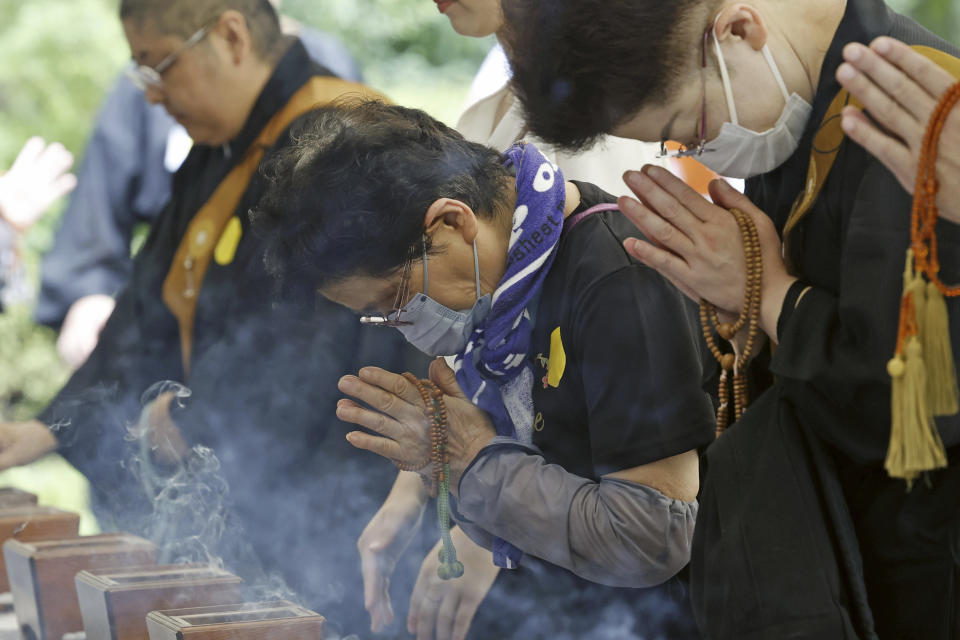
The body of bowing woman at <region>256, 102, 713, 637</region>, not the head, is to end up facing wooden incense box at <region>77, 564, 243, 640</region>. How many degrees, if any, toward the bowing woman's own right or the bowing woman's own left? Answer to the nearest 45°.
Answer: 0° — they already face it

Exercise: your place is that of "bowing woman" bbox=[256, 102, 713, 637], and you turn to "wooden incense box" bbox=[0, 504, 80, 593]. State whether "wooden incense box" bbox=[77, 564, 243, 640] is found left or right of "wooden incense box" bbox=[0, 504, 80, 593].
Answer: left

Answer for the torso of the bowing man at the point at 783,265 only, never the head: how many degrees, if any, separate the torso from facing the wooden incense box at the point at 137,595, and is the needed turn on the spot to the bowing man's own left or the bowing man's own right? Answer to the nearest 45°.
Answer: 0° — they already face it

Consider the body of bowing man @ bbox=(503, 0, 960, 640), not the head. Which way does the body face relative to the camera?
to the viewer's left

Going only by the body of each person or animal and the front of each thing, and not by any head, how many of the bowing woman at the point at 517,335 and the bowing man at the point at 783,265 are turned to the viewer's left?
2

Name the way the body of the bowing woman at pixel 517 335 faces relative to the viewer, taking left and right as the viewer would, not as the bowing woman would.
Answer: facing to the left of the viewer
